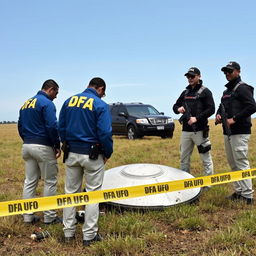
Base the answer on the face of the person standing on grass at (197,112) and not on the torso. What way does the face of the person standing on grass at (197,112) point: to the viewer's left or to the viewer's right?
to the viewer's left

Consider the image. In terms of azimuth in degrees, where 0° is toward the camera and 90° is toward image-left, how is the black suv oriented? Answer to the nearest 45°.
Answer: approximately 315°

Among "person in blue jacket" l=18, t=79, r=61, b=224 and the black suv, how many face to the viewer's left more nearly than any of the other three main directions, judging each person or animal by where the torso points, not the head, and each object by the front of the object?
0

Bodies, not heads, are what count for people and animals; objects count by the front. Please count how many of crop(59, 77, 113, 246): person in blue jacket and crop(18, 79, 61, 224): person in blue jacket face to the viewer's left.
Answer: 0

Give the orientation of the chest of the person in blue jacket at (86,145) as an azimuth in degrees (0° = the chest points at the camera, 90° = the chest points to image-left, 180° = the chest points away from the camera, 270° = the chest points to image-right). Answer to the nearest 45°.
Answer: approximately 225°

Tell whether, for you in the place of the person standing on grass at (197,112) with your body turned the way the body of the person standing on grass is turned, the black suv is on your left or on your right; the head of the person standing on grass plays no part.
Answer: on your right

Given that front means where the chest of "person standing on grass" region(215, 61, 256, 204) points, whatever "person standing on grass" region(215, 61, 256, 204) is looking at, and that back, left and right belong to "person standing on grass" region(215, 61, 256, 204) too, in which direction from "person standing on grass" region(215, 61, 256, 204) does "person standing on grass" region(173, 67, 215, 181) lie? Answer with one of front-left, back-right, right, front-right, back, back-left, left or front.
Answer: right

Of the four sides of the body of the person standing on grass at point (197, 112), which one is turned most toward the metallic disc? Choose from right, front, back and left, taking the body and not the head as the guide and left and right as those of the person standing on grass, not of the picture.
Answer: front

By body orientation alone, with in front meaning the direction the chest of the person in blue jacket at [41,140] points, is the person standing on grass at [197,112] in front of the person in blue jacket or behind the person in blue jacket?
in front

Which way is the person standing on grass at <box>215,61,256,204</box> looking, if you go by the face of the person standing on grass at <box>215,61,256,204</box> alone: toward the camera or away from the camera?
toward the camera

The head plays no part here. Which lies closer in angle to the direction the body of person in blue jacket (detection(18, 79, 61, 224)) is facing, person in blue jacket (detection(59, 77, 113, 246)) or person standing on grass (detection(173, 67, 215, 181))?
the person standing on grass

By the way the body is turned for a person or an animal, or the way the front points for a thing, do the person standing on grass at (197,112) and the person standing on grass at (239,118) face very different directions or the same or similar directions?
same or similar directions

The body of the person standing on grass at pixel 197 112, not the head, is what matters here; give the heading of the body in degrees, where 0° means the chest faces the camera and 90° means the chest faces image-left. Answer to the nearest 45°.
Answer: approximately 45°

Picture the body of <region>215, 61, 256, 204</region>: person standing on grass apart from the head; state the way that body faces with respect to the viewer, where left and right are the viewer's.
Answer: facing the viewer and to the left of the viewer

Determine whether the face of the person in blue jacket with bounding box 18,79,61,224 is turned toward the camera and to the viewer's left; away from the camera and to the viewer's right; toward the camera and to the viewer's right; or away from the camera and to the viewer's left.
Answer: away from the camera and to the viewer's right

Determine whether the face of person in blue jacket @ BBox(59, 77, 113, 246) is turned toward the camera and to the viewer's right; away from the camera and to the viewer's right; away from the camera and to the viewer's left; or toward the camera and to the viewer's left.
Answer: away from the camera and to the viewer's right

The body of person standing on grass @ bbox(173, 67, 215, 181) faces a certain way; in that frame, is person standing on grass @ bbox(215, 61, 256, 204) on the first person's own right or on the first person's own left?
on the first person's own left
